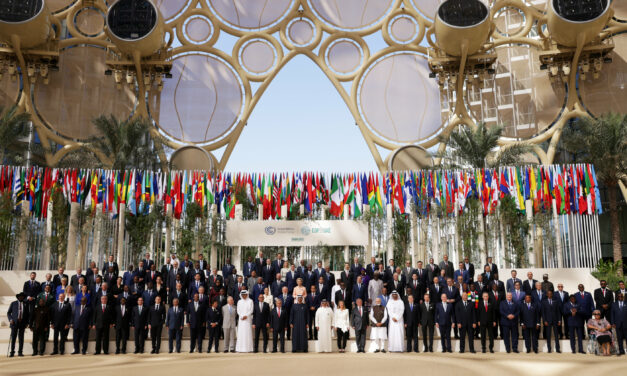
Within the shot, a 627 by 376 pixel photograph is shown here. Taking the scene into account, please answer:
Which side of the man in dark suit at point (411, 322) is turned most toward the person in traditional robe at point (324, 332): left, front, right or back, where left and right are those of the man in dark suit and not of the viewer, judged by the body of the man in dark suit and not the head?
right

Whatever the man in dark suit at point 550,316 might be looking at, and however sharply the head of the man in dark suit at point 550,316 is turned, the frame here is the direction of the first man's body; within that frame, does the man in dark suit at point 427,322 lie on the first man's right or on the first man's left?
on the first man's right

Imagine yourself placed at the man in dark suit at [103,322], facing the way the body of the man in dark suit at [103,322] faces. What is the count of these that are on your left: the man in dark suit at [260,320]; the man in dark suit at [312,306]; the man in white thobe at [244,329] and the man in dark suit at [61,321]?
3

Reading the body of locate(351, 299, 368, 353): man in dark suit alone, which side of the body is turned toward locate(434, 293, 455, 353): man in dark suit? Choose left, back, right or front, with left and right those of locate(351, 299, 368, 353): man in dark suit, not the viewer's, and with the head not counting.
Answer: left

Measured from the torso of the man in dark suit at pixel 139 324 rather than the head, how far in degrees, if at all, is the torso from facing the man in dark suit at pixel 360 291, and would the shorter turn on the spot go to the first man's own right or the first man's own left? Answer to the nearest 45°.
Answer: approximately 90° to the first man's own left

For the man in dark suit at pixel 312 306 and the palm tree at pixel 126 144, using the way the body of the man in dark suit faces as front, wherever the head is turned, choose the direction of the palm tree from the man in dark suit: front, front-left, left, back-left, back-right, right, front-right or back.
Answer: back-right
